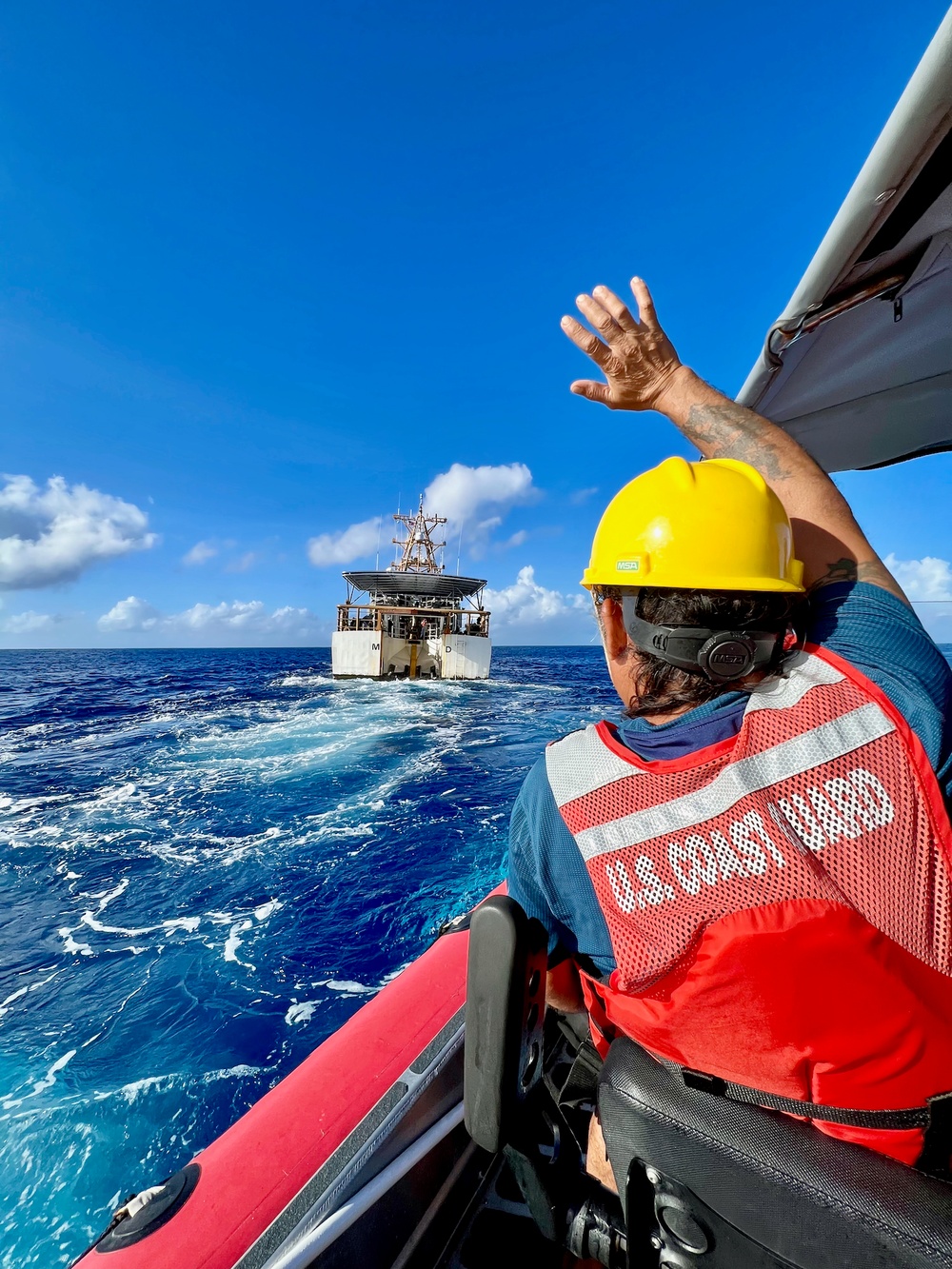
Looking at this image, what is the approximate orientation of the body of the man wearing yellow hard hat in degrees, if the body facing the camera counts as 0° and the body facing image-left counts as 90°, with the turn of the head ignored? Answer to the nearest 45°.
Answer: approximately 180°

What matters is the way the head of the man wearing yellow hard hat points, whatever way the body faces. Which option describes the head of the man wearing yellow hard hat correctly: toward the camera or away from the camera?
away from the camera
